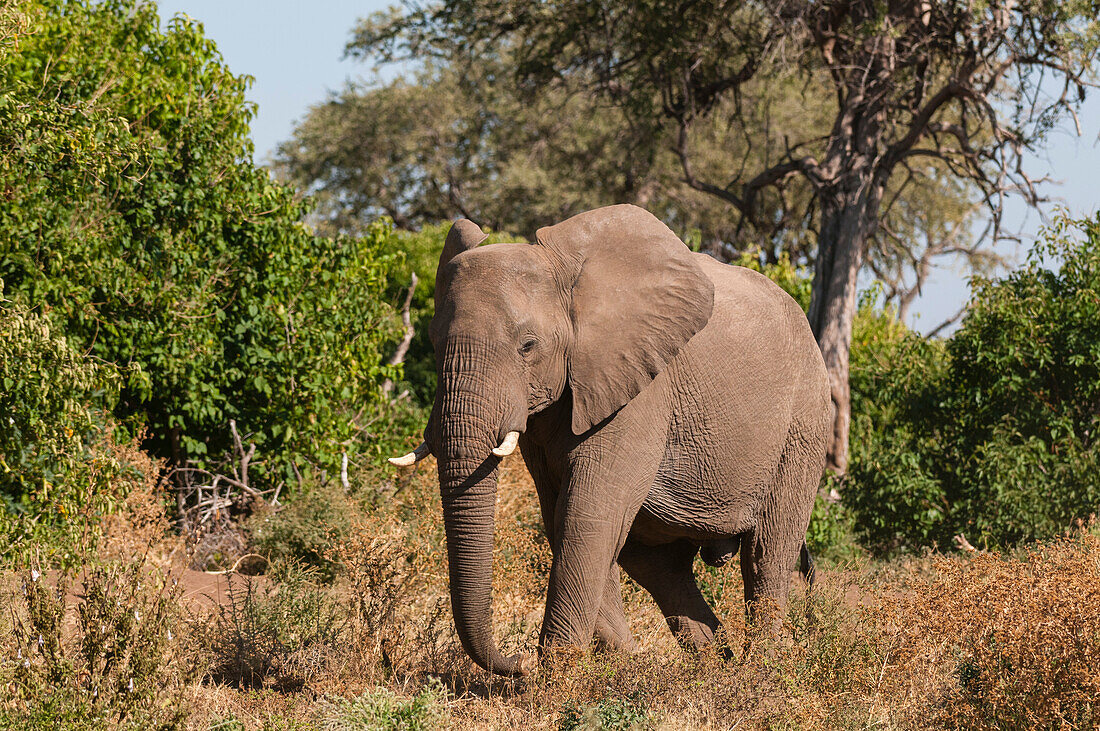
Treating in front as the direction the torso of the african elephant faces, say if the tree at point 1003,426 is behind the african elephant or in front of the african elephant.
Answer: behind

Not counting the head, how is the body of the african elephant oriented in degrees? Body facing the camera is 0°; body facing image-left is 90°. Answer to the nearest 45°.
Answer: approximately 45°

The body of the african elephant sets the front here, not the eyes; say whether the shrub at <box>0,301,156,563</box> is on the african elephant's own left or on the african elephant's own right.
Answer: on the african elephant's own right

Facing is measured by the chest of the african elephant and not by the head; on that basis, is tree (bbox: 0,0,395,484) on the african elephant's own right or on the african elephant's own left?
on the african elephant's own right

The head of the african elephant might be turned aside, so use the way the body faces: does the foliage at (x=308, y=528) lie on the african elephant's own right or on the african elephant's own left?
on the african elephant's own right

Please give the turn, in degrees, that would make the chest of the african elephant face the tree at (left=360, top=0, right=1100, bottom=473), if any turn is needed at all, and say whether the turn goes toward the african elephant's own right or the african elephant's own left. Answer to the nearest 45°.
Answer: approximately 135° to the african elephant's own right

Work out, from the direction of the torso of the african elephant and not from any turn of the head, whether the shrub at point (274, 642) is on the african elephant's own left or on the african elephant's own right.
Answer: on the african elephant's own right
